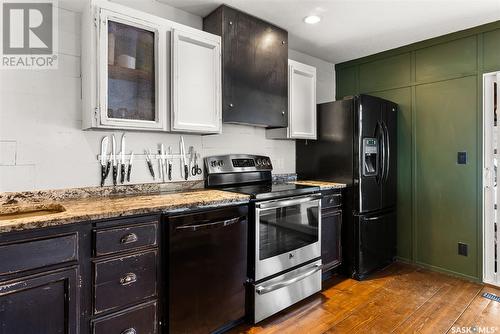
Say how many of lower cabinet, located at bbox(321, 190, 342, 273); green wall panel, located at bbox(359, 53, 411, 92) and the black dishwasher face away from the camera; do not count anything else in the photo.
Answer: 0

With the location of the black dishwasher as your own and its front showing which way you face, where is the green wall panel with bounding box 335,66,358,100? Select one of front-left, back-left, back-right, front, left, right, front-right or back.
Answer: left

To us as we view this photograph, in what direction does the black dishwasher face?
facing the viewer and to the right of the viewer

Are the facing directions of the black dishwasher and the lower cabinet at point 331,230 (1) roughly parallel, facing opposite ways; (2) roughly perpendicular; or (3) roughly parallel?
roughly parallel

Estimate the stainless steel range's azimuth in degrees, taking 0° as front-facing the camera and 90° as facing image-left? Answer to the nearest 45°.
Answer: approximately 315°

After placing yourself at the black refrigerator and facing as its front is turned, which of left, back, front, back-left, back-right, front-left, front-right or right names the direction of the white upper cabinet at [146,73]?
right

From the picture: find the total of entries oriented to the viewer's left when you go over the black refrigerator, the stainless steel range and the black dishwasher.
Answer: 0

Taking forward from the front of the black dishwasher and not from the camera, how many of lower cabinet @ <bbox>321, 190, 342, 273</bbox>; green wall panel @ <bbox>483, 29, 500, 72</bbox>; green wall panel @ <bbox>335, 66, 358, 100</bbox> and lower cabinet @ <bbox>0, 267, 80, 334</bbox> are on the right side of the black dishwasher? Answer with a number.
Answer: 1

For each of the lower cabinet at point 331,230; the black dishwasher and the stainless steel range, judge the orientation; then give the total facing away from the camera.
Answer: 0
